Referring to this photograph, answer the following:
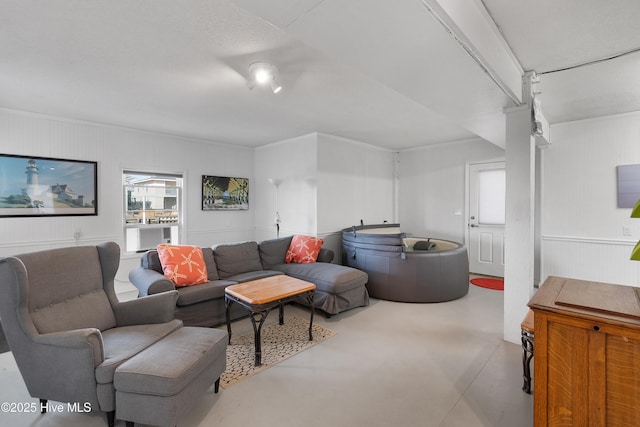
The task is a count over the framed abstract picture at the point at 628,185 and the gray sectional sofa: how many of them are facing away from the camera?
0

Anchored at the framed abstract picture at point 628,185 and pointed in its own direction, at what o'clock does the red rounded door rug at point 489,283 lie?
The red rounded door rug is roughly at 3 o'clock from the framed abstract picture.

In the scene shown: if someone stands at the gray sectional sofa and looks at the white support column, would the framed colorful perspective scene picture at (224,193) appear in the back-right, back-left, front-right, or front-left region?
back-left

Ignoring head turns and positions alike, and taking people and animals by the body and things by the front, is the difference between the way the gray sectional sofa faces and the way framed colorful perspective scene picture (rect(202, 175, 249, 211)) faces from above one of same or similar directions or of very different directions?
same or similar directions

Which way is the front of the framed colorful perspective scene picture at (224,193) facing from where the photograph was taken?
facing the viewer and to the right of the viewer

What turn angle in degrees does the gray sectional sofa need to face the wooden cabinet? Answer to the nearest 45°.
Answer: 0° — it already faces it

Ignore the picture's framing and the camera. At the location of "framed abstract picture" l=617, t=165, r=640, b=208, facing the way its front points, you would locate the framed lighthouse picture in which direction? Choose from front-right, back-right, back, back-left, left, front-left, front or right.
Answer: front-right

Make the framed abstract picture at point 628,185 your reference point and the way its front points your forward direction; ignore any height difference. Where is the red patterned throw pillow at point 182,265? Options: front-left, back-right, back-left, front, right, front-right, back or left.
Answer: front-right

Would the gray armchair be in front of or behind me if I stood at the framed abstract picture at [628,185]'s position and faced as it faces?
in front

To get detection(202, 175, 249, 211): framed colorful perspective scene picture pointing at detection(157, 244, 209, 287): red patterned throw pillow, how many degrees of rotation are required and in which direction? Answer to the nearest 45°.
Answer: approximately 45° to its right

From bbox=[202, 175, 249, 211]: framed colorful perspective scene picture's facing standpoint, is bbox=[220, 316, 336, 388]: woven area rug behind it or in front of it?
in front
